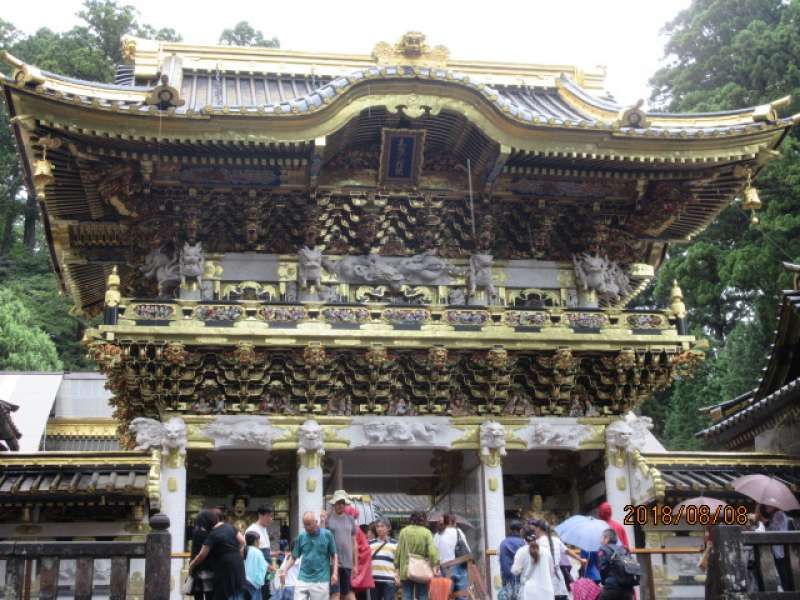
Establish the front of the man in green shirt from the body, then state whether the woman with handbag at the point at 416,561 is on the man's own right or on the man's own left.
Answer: on the man's own left

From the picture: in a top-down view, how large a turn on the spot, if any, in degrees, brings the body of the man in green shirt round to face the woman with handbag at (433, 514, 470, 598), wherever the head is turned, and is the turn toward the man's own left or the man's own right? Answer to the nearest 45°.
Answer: approximately 135° to the man's own left

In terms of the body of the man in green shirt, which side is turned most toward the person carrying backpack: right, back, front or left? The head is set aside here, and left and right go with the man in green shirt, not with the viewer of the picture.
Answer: left

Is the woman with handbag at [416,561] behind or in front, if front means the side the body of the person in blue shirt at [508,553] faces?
behind

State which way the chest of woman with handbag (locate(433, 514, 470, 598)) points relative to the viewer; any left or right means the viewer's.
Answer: facing away from the viewer
